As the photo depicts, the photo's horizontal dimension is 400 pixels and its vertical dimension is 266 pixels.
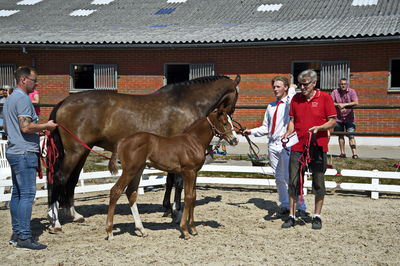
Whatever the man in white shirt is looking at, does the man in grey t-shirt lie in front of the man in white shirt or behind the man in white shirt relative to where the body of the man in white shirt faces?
in front

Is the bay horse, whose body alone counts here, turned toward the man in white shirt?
yes

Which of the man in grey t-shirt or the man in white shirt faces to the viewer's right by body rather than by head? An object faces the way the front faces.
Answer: the man in grey t-shirt

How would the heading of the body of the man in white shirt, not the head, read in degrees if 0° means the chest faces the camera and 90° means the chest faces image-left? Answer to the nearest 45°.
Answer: approximately 45°

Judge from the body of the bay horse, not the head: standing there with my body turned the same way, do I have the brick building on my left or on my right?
on my left

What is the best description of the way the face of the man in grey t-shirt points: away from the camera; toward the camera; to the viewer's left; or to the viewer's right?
to the viewer's right

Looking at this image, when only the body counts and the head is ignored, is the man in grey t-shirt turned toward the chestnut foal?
yes

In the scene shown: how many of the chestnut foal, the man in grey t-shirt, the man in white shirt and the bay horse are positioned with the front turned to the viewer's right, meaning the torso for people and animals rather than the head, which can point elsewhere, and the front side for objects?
3

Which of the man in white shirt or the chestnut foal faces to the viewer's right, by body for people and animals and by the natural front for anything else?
the chestnut foal

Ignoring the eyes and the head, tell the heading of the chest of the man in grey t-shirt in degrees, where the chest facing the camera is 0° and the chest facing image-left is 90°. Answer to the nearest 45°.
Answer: approximately 270°

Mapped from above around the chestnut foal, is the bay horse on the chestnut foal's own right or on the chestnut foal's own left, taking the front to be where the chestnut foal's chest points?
on the chestnut foal's own left

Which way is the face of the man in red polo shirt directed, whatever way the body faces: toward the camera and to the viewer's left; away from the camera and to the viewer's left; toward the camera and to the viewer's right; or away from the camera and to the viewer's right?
toward the camera and to the viewer's left

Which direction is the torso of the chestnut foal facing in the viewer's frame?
to the viewer's right

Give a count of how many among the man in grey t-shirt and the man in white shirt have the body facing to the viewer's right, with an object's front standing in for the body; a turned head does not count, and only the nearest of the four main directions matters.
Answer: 1

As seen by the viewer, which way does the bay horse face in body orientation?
to the viewer's right

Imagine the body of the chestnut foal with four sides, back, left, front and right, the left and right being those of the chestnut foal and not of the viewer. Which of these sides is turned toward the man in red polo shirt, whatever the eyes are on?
front
